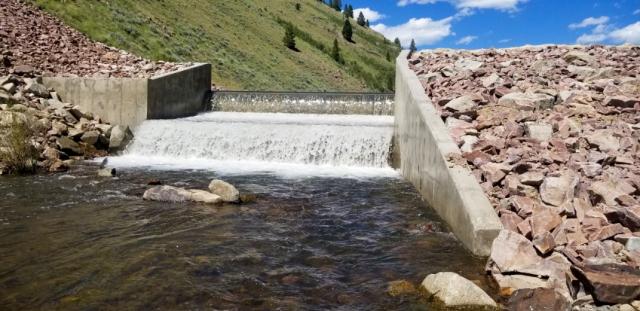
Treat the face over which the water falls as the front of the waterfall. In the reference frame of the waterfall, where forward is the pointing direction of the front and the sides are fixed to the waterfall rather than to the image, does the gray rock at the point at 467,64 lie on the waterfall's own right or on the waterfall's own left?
on the waterfall's own left

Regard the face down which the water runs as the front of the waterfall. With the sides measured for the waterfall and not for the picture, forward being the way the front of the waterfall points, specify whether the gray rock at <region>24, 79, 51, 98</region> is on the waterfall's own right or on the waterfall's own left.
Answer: on the waterfall's own right

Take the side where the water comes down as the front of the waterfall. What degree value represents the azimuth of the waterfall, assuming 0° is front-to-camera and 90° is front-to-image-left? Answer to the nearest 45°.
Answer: approximately 0°

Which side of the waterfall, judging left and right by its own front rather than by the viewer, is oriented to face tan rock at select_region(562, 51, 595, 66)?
left

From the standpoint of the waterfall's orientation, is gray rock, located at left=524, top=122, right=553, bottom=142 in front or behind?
in front

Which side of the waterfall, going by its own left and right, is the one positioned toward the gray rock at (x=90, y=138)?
right

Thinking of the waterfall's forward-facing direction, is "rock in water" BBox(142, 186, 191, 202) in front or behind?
in front

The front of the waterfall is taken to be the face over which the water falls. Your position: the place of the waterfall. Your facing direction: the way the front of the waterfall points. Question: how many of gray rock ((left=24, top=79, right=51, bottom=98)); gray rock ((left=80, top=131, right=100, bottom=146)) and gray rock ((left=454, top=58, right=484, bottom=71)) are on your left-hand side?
1

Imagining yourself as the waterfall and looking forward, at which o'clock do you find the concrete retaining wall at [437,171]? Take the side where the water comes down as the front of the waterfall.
The concrete retaining wall is roughly at 11 o'clock from the waterfall.

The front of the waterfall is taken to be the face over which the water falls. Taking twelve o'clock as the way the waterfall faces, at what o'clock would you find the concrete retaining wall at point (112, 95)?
The concrete retaining wall is roughly at 4 o'clock from the waterfall.

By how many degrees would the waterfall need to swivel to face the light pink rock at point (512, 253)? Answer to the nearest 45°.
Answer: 0° — it already faces it

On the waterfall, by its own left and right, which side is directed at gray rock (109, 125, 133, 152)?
right

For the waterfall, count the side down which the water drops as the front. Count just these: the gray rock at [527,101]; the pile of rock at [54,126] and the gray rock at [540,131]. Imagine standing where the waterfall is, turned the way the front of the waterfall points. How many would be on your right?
1
